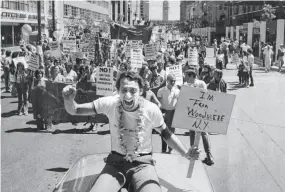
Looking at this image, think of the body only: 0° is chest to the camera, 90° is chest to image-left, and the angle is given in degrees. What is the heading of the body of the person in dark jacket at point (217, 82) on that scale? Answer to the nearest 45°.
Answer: approximately 0°

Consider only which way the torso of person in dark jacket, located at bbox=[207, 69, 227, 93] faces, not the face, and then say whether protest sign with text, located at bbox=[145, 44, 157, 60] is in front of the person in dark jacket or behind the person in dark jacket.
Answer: behind

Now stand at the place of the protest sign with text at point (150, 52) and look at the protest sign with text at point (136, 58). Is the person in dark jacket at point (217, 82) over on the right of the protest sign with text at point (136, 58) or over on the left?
left

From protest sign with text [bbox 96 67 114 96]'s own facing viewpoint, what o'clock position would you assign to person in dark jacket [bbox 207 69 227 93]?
The person in dark jacket is roughly at 10 o'clock from the protest sign with text.

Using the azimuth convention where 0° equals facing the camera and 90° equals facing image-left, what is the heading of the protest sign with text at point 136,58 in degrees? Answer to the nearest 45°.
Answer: approximately 0°

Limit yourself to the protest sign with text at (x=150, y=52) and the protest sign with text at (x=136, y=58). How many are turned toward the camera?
2
